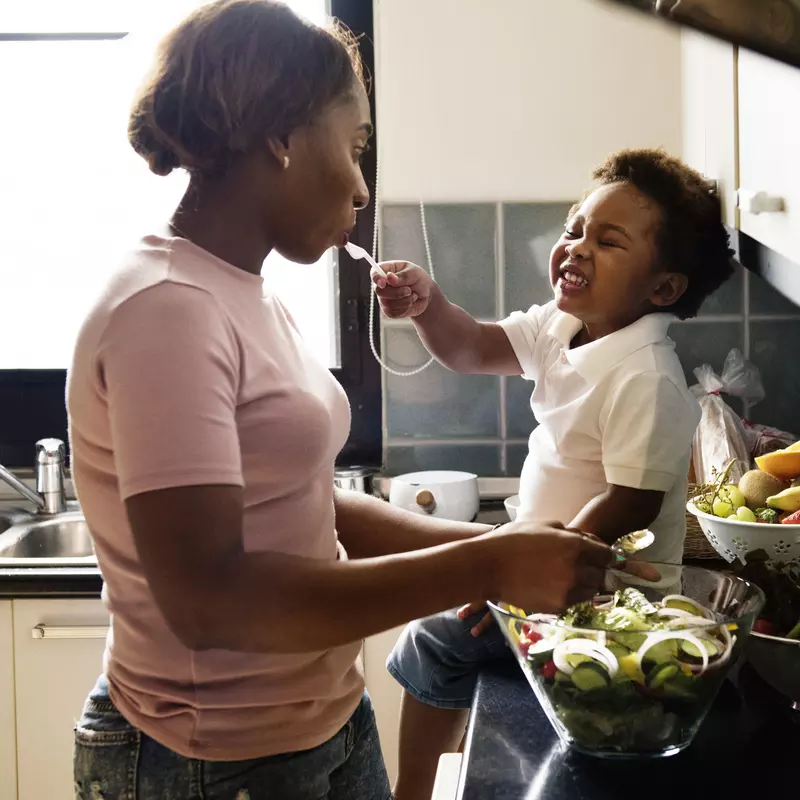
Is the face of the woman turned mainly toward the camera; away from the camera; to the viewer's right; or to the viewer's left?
to the viewer's right

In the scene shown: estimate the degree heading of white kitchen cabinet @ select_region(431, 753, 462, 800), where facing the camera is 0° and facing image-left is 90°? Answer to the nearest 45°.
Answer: approximately 90°

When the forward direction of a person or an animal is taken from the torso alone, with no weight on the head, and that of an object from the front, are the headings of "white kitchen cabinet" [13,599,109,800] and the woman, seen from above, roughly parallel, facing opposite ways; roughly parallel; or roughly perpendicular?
roughly perpendicular

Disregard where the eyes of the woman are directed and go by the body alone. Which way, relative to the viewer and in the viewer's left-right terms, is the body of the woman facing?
facing to the right of the viewer

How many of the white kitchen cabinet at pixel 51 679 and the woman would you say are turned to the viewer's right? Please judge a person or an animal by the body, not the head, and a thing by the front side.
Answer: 1

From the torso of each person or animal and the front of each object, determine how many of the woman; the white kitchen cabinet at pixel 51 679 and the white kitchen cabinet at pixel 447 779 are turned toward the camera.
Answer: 1

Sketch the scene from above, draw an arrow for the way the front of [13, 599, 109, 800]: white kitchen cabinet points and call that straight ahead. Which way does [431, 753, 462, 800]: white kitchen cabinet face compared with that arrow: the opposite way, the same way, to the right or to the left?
to the right
